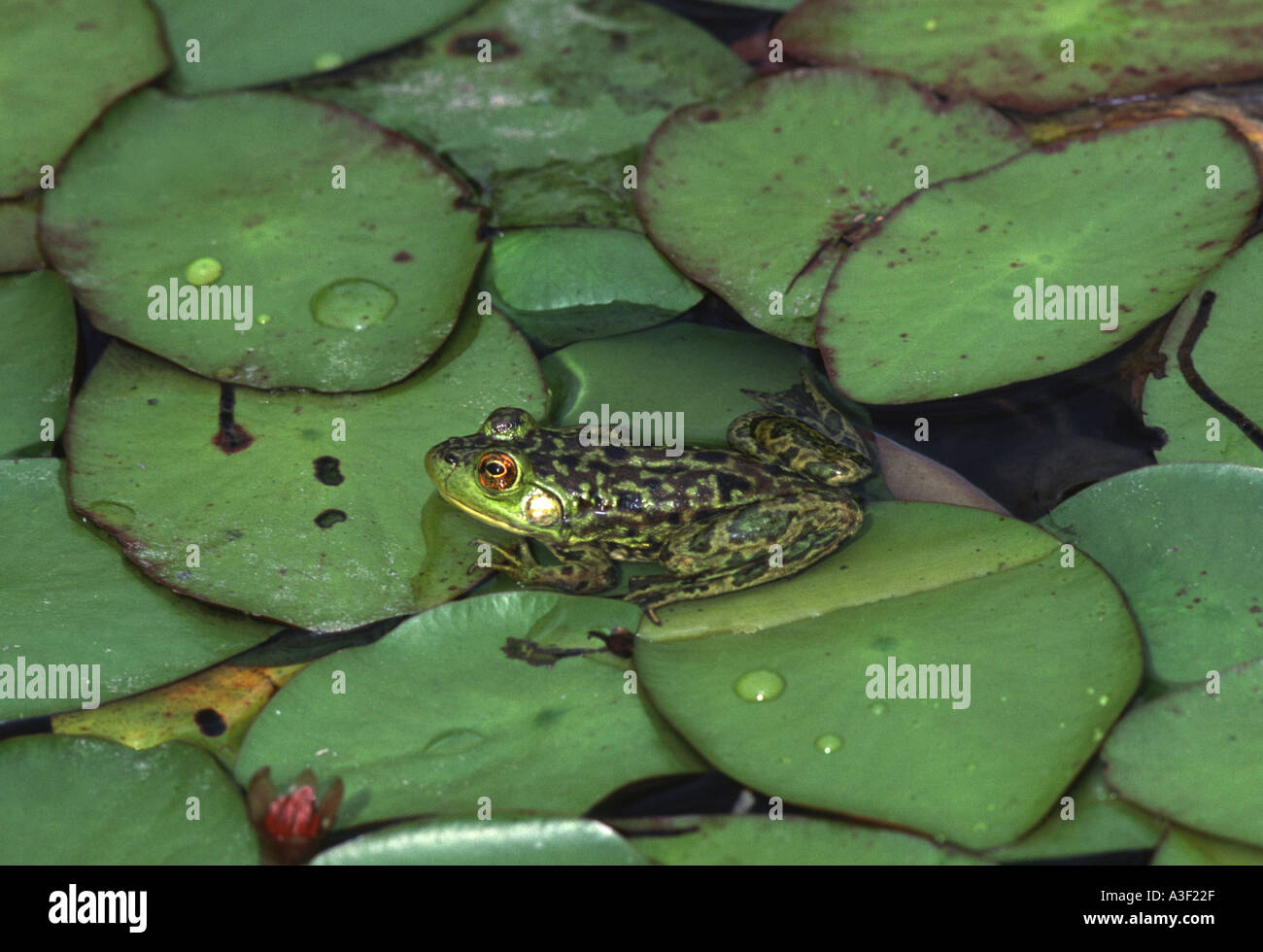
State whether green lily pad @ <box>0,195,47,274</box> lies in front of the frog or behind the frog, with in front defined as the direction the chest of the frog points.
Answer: in front

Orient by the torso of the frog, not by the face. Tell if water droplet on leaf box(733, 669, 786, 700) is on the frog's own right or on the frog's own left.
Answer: on the frog's own left

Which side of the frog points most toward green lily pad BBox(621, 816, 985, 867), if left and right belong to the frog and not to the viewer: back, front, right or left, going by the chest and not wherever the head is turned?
left

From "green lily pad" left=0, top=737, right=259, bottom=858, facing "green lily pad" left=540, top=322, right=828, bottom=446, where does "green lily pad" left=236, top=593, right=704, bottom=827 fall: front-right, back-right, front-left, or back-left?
front-right

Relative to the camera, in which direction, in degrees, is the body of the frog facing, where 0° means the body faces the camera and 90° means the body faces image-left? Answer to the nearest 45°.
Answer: approximately 90°

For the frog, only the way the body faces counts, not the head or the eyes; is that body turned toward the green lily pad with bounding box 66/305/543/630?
yes

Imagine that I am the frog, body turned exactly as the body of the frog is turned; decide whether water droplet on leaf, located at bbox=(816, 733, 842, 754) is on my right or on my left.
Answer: on my left

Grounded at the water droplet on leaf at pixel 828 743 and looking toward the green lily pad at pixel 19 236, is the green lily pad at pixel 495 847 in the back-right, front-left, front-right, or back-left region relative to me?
front-left

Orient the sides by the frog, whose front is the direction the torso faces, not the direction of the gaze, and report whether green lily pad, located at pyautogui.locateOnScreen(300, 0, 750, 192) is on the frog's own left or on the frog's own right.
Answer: on the frog's own right

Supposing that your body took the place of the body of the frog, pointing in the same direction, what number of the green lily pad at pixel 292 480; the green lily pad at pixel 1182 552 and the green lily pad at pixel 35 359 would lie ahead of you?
2

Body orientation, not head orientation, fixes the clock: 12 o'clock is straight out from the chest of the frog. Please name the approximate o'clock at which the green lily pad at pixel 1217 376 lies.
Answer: The green lily pad is roughly at 6 o'clock from the frog.
